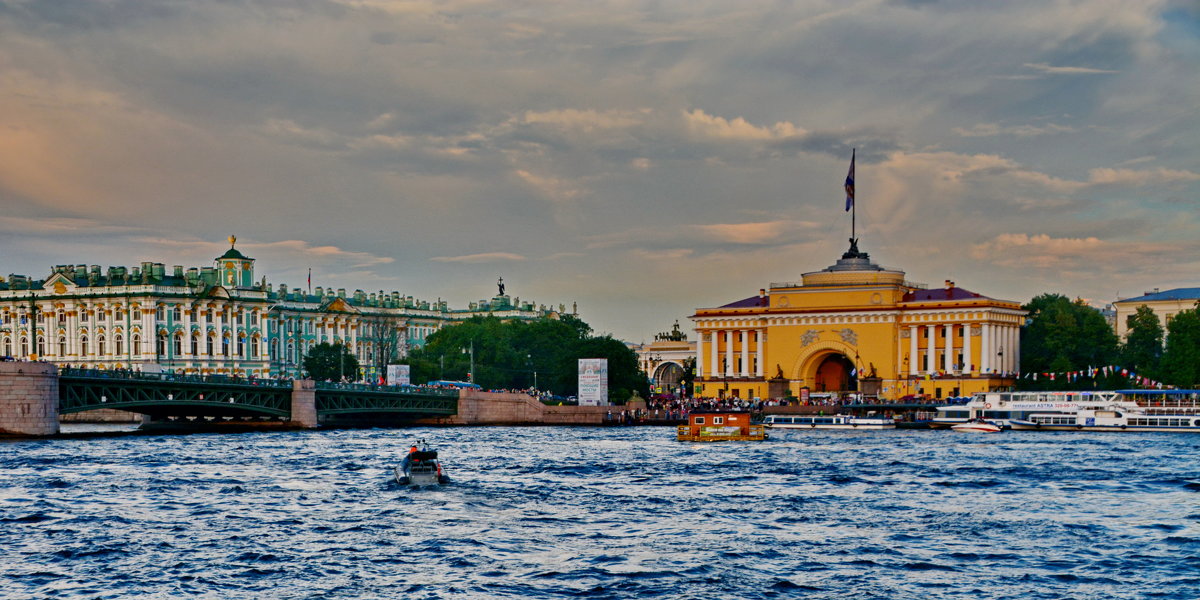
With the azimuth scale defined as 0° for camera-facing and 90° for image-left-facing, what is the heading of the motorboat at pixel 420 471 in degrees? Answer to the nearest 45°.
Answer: approximately 180°
